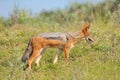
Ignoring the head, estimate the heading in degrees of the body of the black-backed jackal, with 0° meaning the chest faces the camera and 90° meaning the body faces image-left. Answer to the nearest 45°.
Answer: approximately 270°
